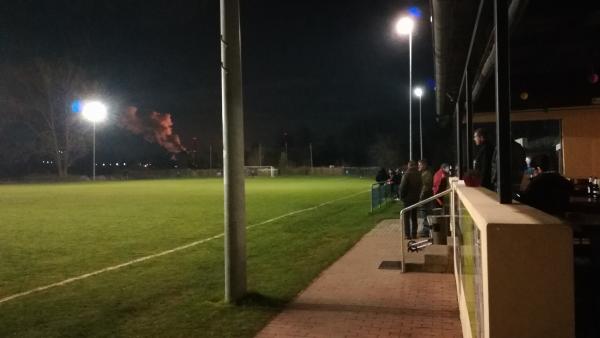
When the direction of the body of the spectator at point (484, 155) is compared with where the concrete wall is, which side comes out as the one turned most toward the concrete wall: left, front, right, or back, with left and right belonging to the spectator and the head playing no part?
left

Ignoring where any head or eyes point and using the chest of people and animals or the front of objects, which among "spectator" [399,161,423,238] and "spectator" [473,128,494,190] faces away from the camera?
"spectator" [399,161,423,238]

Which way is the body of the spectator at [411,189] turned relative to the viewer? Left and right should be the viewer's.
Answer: facing away from the viewer

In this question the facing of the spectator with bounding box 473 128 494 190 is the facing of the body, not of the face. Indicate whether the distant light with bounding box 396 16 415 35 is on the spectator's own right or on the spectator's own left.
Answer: on the spectator's own right

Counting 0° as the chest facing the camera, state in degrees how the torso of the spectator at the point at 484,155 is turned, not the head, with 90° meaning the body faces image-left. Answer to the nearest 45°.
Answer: approximately 90°

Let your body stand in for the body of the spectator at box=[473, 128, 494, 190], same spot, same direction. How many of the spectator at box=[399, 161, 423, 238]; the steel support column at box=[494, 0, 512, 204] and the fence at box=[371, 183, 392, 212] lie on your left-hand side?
1

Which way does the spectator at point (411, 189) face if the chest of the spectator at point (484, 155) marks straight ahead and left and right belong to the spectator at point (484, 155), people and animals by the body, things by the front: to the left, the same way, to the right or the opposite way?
to the right

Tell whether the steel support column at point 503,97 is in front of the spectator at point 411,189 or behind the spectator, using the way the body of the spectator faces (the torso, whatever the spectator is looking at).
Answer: behind

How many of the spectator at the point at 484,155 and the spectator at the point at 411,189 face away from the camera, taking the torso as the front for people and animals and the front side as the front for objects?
1
